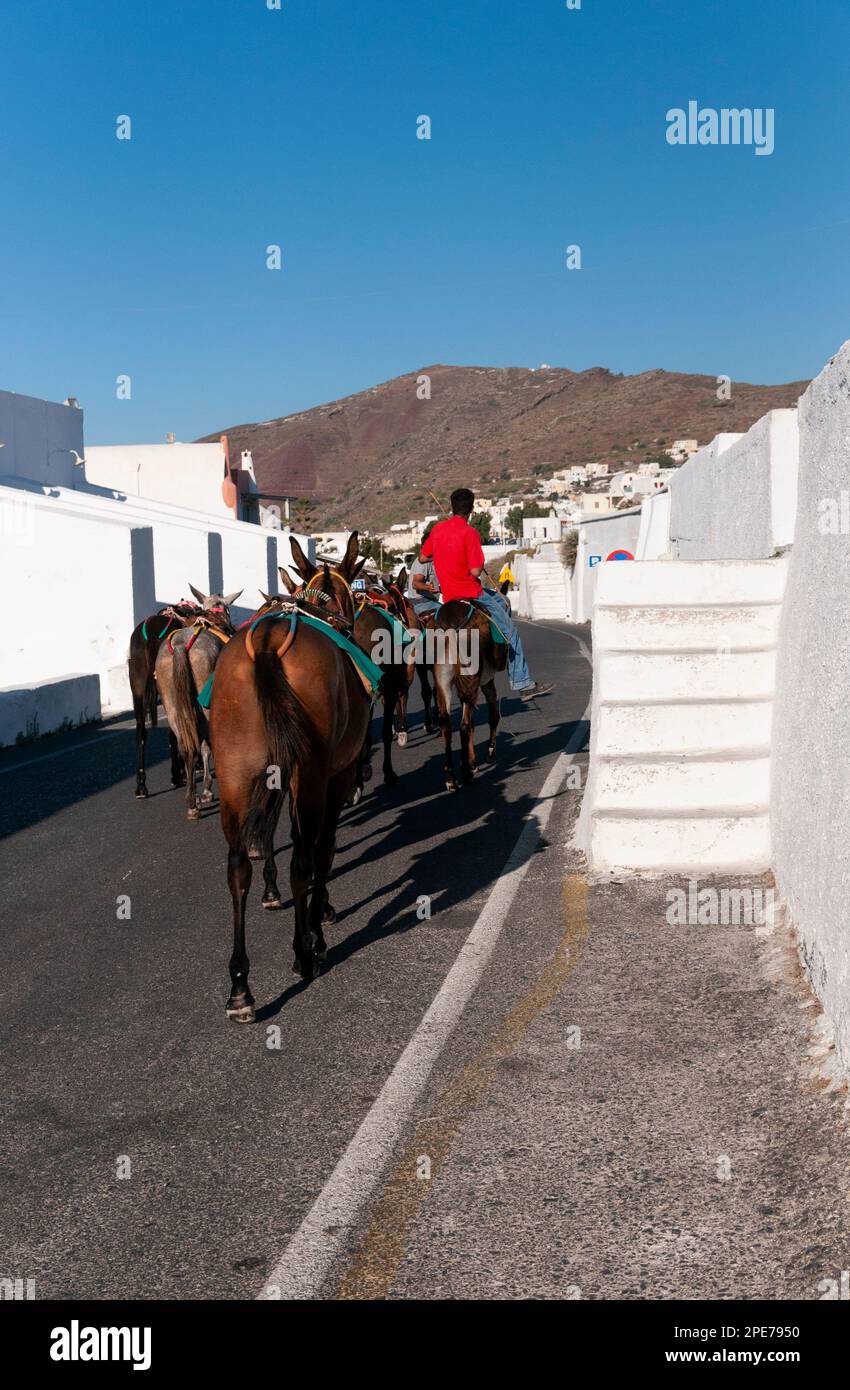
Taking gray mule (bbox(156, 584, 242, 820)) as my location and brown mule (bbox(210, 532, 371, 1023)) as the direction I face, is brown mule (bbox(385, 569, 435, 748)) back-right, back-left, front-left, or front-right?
back-left

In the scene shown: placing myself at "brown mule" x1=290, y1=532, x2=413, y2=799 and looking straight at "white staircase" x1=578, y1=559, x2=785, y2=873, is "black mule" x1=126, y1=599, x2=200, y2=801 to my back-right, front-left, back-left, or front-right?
back-right

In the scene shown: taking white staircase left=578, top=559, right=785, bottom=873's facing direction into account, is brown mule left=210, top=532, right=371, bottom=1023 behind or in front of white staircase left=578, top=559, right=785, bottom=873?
in front

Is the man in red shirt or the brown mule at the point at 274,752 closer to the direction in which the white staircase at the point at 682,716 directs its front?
the brown mule
